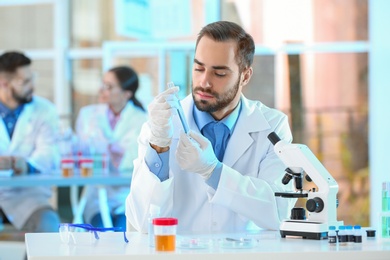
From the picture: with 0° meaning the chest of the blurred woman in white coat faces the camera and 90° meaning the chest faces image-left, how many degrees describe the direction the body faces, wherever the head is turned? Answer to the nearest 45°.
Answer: approximately 45°

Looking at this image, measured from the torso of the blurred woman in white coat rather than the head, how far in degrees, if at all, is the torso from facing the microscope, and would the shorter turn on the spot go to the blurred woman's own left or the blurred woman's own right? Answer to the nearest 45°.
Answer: approximately 45° to the blurred woman's own left

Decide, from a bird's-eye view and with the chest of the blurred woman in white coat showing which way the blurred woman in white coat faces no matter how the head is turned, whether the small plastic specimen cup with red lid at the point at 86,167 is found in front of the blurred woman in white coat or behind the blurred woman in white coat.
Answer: in front

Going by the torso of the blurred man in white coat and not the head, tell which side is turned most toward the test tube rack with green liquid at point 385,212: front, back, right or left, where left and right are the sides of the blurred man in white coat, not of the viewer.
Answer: front

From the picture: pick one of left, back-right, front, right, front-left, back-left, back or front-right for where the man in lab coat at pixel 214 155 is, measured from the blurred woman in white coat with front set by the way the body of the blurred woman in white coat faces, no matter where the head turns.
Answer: front-left

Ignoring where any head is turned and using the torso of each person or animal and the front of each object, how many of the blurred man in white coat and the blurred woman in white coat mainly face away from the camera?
0

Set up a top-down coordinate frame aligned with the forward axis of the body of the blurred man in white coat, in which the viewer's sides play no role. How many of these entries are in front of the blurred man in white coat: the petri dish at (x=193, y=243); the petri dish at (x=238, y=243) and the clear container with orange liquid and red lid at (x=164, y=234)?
3

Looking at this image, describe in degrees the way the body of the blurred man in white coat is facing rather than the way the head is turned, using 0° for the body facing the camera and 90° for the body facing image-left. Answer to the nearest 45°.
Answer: approximately 0°

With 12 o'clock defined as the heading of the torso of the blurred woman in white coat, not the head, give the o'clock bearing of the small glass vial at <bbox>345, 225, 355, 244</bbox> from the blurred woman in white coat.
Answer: The small glass vial is roughly at 10 o'clock from the blurred woman in white coat.

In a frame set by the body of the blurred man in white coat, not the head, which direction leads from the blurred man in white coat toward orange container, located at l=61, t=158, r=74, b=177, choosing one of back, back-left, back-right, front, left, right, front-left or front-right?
front-left

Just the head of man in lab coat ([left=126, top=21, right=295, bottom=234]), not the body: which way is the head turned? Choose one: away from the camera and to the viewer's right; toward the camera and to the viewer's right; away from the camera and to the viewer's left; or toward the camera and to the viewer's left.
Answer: toward the camera and to the viewer's left

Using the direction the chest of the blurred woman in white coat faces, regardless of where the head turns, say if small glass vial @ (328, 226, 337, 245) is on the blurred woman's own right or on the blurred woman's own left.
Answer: on the blurred woman's own left
